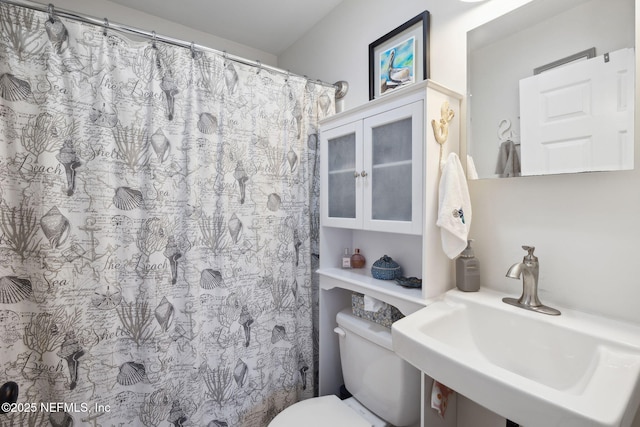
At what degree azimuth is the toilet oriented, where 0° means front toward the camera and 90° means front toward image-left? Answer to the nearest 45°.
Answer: approximately 45°

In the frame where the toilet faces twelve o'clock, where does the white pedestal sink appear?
The white pedestal sink is roughly at 9 o'clock from the toilet.

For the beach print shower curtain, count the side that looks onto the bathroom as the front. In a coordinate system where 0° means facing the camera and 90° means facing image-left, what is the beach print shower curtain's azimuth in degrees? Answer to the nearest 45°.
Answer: approximately 315°
